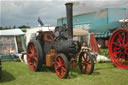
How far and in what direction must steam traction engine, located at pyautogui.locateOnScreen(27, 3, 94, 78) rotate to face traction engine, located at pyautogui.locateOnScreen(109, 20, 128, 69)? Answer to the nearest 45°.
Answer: approximately 90° to its left

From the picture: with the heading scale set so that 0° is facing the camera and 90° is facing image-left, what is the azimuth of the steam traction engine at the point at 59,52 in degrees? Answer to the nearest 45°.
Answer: approximately 315°
